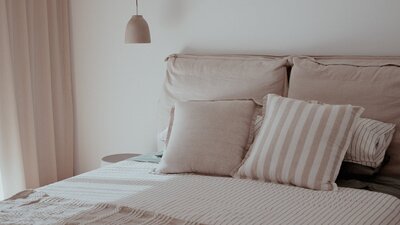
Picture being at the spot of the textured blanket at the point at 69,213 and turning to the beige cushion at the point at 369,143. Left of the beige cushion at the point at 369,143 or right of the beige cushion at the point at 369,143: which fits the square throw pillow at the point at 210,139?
left

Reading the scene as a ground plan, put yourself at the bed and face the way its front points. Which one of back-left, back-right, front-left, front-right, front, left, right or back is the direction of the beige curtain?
right

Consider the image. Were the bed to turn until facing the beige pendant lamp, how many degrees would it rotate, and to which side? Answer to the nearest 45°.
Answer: approximately 135° to its right

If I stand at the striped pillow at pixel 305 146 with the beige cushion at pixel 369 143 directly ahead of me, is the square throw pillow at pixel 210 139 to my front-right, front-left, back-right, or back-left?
back-left

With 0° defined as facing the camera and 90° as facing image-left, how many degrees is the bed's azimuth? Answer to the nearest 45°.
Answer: approximately 45°
